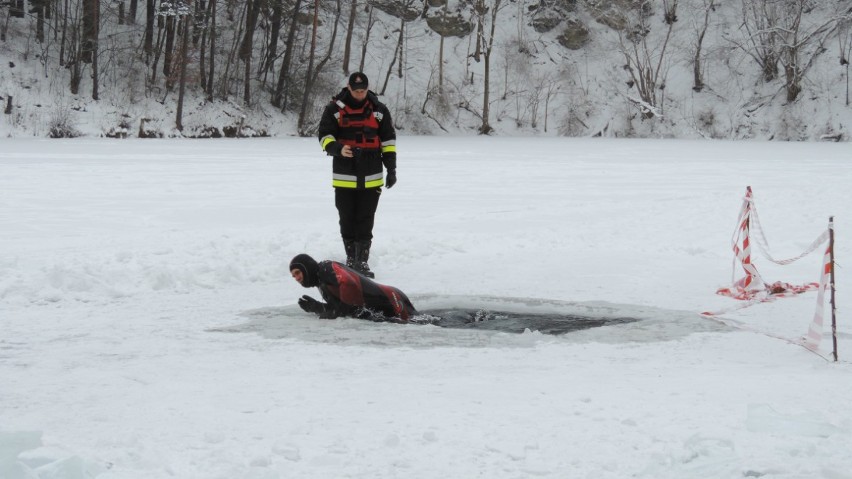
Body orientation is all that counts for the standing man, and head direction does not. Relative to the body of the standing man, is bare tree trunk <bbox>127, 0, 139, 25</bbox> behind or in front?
behind

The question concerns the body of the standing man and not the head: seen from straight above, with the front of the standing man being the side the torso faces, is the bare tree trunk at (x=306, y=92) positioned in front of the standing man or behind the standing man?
behind

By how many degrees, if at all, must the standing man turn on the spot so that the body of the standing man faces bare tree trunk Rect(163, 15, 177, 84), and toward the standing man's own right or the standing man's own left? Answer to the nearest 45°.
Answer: approximately 180°

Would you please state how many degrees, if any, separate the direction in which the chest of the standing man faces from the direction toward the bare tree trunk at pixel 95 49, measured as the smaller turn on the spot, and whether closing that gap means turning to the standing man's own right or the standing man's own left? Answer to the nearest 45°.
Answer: approximately 180°

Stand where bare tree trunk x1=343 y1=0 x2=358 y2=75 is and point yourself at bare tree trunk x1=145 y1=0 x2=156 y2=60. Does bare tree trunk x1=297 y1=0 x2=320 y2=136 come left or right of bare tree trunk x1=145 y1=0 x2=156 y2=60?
left

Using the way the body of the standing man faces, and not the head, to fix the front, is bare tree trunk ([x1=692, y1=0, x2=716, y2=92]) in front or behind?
behind

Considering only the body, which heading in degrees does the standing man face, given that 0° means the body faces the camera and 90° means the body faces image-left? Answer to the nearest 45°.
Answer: approximately 0°

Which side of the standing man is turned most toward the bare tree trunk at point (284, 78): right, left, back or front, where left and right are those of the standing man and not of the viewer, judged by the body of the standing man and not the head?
back
